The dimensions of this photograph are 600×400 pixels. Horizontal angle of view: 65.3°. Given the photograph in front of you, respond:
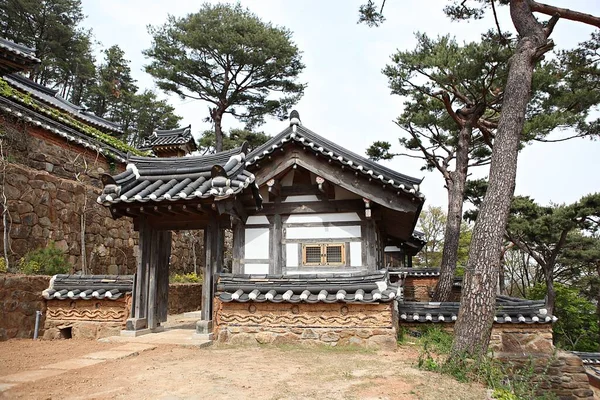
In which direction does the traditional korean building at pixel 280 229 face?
toward the camera

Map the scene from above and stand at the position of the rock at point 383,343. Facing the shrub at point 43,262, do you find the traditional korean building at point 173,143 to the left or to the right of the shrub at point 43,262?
right

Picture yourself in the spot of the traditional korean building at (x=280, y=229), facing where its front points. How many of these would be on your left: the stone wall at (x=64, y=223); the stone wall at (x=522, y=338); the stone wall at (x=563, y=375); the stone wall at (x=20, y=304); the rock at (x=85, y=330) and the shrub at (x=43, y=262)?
2

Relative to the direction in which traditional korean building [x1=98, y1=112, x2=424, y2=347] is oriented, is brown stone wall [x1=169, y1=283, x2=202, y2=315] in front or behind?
behind

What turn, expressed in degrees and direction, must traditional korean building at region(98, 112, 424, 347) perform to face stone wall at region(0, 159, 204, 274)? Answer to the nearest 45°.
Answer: approximately 135° to its right

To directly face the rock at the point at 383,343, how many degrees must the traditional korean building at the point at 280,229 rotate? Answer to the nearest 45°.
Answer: approximately 45° to its left

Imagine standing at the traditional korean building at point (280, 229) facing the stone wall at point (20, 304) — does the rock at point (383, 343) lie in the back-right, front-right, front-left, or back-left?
back-left

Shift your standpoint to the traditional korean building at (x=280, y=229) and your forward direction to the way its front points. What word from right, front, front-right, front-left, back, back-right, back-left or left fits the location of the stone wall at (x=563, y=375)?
left

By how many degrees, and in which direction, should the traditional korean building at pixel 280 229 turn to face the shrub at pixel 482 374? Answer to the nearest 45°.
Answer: approximately 45° to its left

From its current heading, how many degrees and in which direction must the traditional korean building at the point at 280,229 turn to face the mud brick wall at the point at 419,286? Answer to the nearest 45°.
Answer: approximately 135° to its left

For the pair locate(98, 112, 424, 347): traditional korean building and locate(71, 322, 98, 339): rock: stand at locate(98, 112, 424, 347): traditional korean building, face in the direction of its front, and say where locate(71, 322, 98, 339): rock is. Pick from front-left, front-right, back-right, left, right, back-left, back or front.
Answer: right

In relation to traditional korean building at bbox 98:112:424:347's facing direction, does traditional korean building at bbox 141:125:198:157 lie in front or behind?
behind
